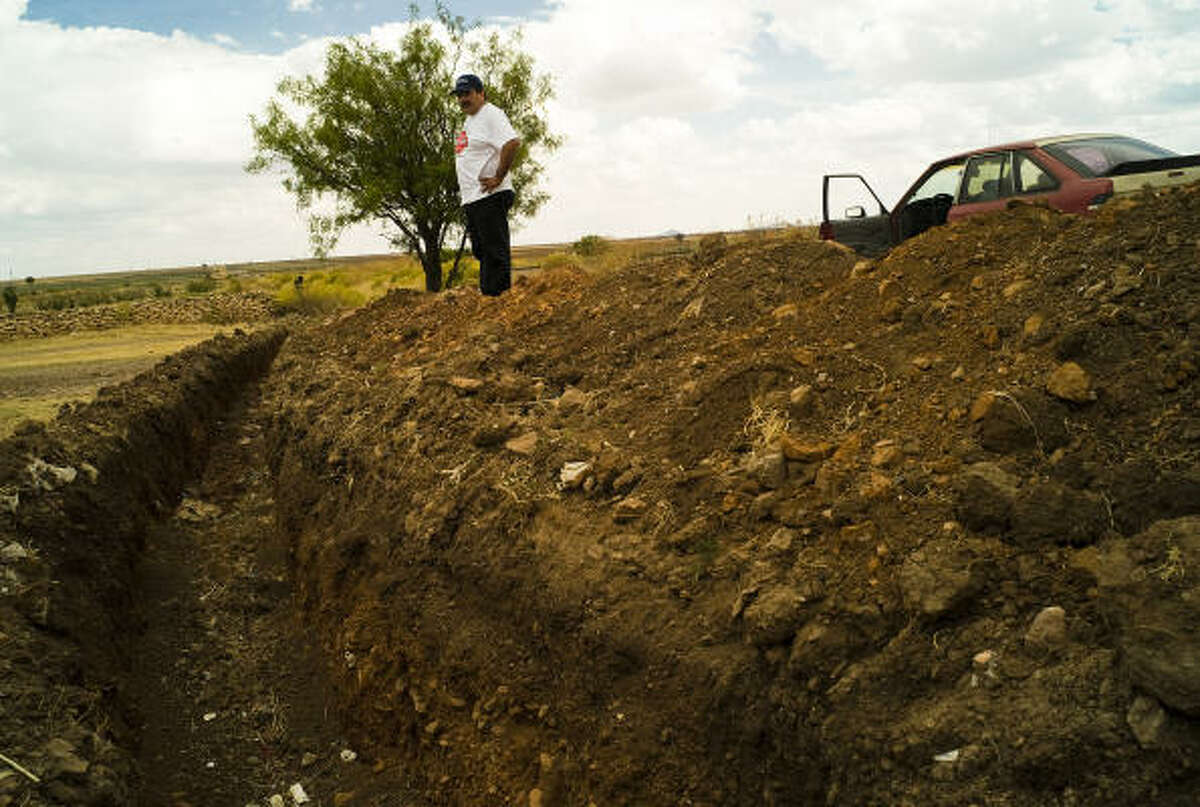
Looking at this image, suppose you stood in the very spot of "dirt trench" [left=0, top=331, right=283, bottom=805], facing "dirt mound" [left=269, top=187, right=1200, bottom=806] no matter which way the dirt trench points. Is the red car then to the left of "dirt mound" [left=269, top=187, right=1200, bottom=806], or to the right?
left

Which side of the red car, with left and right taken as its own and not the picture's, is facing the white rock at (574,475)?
left

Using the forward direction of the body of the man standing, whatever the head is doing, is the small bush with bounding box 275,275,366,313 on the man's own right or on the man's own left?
on the man's own right

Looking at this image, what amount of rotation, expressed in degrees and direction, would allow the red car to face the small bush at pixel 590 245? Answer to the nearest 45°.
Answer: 0° — it already faces it
